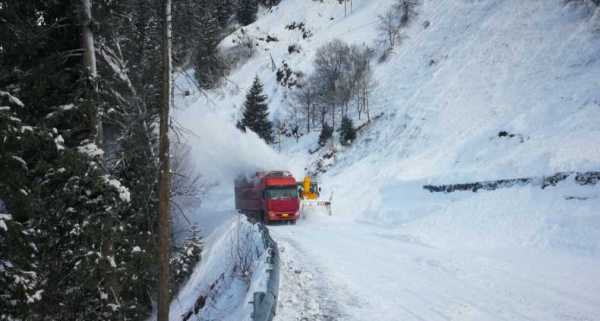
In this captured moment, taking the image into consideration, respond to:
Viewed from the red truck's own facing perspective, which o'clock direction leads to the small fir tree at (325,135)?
The small fir tree is roughly at 8 o'clock from the red truck.

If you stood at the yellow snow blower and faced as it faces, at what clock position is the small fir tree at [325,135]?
The small fir tree is roughly at 6 o'clock from the yellow snow blower.

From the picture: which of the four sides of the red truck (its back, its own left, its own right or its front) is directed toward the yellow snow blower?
left

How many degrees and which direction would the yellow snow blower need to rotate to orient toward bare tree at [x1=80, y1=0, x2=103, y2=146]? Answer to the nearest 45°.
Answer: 0° — it already faces it

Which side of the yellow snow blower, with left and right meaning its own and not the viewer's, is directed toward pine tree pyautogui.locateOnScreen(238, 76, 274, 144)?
back

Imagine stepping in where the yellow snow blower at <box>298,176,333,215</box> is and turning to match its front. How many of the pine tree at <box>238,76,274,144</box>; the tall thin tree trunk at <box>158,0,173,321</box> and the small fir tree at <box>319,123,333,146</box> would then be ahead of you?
1

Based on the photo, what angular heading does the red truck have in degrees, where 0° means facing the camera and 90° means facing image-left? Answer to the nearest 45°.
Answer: approximately 315°

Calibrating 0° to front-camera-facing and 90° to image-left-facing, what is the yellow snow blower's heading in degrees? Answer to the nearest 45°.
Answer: approximately 0°
